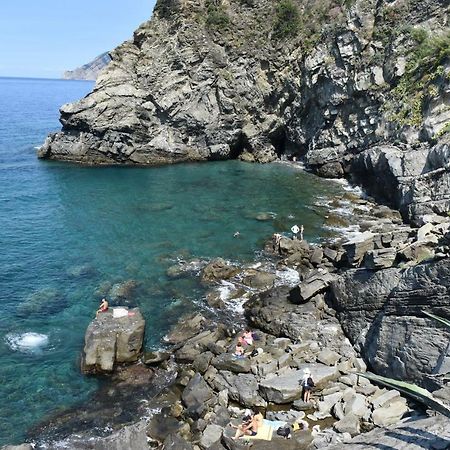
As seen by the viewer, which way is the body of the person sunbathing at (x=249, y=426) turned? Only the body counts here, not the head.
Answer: to the viewer's left

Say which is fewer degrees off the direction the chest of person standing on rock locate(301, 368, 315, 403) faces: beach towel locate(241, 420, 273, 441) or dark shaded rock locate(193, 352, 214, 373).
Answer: the dark shaded rock

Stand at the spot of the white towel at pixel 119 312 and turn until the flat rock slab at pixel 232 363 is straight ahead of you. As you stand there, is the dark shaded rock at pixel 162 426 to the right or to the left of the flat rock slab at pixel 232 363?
right
